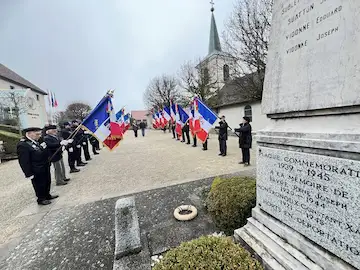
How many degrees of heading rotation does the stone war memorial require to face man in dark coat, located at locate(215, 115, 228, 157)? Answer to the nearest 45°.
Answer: approximately 90° to its right

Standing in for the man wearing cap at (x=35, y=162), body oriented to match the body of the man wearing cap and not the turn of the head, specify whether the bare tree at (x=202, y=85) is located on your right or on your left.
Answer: on your left

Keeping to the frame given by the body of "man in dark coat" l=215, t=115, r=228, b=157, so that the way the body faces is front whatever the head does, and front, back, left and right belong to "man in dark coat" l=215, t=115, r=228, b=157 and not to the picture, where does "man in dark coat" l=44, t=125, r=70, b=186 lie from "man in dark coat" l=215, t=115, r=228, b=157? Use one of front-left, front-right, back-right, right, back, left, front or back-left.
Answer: front-left

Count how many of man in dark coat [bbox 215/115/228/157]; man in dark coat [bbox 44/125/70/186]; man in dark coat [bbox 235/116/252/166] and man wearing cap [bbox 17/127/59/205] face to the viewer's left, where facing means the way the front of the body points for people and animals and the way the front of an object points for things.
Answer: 2

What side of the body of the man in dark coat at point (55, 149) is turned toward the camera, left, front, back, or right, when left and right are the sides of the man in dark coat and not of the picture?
right

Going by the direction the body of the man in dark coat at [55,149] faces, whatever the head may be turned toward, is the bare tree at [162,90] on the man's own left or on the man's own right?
on the man's own left

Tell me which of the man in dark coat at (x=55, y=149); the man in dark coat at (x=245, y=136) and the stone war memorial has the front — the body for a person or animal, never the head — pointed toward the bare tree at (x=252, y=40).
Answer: the man in dark coat at (x=55, y=149)

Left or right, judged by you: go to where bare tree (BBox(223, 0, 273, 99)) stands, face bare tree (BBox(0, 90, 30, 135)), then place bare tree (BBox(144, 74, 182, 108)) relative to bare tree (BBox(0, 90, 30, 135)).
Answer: right

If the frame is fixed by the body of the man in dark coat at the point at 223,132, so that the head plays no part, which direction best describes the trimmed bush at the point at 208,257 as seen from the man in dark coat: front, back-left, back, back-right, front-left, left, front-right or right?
left

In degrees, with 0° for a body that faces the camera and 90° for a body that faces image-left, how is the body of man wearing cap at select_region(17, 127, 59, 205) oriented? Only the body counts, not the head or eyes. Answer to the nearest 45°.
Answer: approximately 315°

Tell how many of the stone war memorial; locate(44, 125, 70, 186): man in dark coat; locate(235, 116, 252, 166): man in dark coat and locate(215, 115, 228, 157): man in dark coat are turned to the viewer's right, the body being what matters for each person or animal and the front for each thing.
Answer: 1

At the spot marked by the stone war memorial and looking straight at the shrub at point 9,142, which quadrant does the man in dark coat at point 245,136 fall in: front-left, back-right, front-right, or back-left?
front-right

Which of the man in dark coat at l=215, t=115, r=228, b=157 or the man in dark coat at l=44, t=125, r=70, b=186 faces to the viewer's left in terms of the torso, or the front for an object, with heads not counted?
the man in dark coat at l=215, t=115, r=228, b=157

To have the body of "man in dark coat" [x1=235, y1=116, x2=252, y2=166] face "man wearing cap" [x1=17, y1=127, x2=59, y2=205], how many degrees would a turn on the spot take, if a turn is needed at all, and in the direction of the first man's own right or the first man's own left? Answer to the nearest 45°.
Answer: approximately 45° to the first man's own left

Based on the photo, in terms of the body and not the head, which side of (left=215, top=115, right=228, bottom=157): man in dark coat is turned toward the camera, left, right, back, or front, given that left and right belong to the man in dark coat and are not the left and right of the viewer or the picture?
left

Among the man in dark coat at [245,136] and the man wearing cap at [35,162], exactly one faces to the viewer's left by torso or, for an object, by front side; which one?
the man in dark coat

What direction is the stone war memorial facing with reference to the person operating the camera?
facing the viewer and to the left of the viewer
